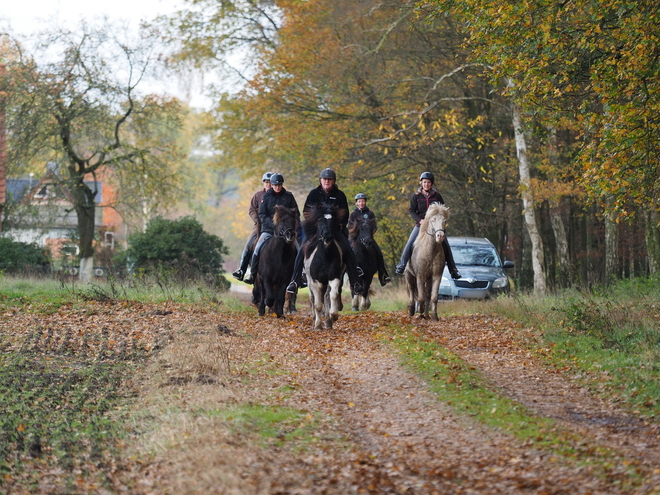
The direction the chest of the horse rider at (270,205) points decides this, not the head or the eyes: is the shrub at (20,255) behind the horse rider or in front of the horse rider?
behind

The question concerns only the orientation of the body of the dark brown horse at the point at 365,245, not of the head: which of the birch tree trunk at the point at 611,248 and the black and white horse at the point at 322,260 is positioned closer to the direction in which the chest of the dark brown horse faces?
the black and white horse

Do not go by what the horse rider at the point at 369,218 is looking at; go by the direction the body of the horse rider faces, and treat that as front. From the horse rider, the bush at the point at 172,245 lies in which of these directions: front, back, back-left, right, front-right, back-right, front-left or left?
back-right

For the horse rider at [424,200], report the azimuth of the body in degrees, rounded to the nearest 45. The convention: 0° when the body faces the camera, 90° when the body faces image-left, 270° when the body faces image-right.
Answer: approximately 0°

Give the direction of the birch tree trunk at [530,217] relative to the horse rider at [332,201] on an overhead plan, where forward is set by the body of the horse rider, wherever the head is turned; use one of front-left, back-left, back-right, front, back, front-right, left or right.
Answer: back-left

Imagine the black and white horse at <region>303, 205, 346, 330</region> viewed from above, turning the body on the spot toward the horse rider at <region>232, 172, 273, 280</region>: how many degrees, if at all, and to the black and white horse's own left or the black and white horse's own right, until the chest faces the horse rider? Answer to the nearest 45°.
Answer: approximately 135° to the black and white horse's own right

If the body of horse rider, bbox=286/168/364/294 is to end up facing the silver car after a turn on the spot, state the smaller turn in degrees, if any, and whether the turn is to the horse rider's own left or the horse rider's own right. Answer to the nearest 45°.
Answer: approximately 135° to the horse rider's own left
